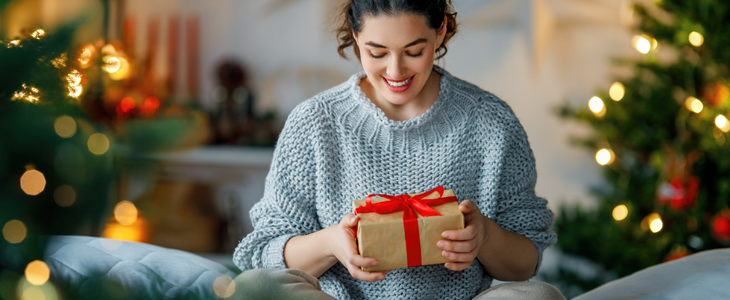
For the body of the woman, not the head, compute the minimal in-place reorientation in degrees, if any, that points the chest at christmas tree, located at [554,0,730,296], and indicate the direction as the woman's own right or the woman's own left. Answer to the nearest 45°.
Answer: approximately 135° to the woman's own left

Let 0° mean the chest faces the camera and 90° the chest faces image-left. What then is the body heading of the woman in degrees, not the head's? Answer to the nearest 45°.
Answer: approximately 0°
